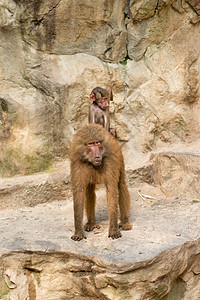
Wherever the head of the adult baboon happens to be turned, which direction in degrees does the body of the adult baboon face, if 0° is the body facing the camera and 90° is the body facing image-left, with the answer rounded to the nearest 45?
approximately 0°
